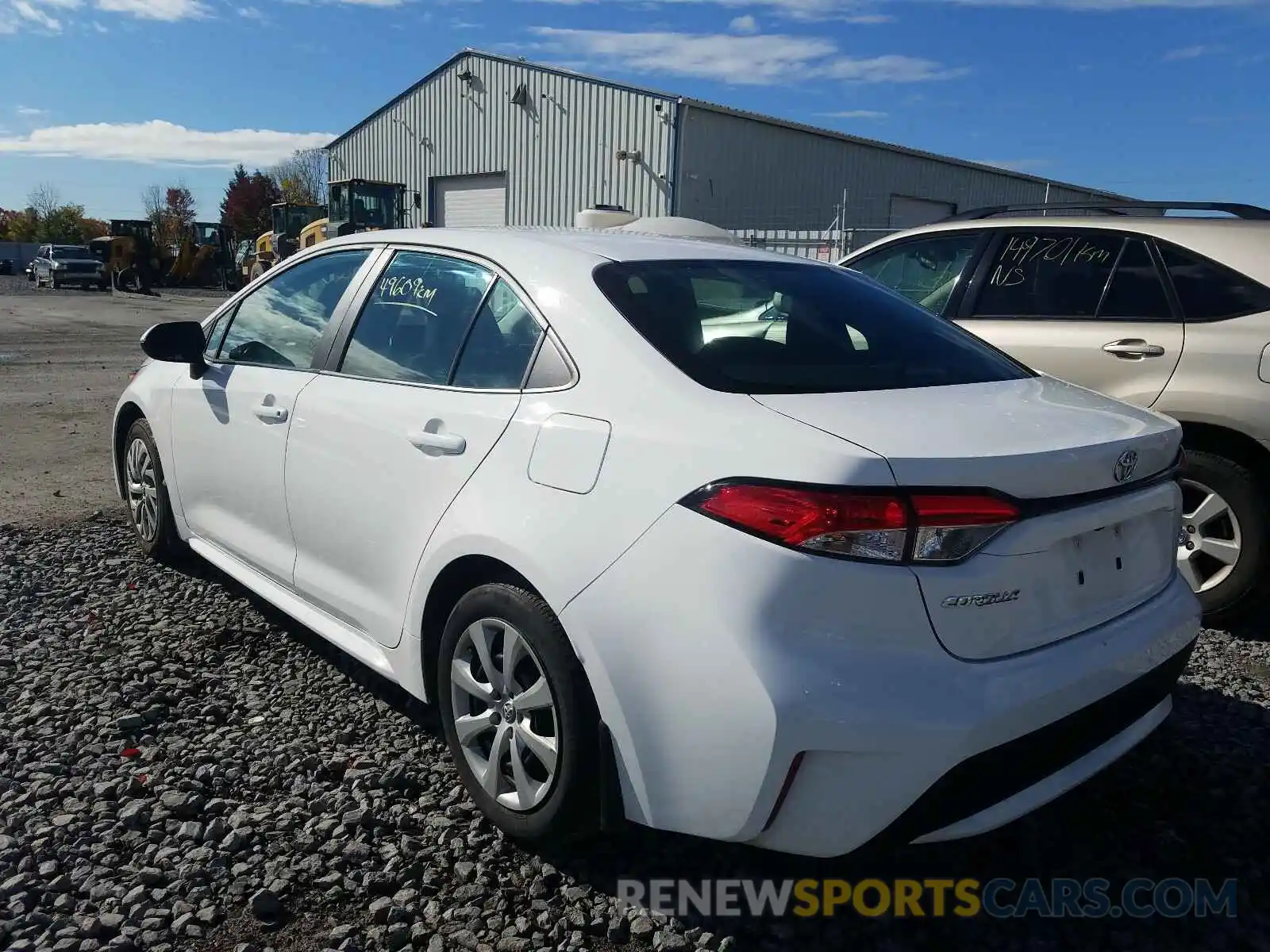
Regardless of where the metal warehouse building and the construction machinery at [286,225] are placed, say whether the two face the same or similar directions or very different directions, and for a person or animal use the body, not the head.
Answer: same or similar directions

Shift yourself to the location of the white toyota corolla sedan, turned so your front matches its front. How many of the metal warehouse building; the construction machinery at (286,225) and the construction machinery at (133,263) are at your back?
0

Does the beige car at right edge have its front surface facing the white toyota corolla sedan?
no

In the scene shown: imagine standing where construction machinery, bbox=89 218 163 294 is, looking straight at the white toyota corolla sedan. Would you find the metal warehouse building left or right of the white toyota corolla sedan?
left

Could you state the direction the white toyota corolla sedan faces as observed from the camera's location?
facing away from the viewer and to the left of the viewer

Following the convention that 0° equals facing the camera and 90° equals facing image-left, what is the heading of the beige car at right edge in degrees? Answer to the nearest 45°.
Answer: approximately 90°

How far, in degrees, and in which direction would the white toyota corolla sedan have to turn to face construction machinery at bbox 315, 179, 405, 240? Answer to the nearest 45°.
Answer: approximately 45° to its right

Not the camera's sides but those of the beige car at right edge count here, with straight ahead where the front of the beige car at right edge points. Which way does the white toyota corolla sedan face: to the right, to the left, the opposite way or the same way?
the same way

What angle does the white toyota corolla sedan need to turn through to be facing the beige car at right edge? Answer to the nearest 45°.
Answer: approximately 90° to its right

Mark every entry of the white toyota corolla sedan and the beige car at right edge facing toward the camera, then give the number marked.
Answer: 0
